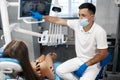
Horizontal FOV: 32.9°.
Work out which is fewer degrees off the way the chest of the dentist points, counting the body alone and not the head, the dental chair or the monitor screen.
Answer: the dental chair

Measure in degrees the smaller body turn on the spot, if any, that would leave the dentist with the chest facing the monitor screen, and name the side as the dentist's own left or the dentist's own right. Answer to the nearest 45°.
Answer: approximately 45° to the dentist's own right

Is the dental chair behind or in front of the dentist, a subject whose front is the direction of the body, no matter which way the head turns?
in front

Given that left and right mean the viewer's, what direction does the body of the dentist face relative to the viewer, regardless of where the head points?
facing the viewer and to the left of the viewer
